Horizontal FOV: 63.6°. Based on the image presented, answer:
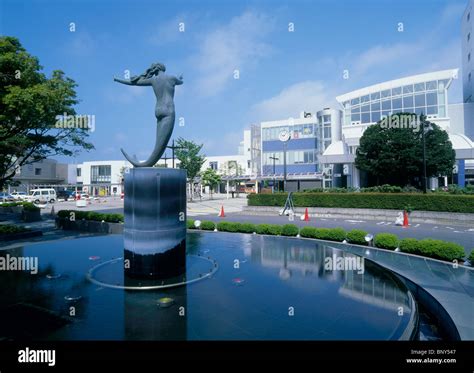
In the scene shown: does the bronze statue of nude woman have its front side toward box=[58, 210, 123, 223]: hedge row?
no

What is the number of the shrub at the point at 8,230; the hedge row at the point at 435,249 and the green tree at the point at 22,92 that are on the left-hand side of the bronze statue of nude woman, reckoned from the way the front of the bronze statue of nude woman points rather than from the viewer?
2

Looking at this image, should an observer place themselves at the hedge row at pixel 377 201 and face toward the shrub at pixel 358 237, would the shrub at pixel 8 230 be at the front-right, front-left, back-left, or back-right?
front-right

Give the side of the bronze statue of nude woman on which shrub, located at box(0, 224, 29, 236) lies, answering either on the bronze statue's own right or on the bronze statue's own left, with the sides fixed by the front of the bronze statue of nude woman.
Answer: on the bronze statue's own left

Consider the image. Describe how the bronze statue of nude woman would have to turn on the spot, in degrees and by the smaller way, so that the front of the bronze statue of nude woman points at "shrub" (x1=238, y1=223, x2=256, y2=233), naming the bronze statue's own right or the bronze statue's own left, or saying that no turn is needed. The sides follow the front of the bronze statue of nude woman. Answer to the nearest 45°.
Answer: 0° — it already faces it

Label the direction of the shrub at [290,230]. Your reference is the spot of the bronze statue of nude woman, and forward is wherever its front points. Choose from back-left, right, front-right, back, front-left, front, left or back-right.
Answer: front

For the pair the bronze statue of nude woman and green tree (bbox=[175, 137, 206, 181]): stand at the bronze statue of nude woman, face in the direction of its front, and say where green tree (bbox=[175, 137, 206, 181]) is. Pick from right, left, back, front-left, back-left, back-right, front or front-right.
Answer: front-left

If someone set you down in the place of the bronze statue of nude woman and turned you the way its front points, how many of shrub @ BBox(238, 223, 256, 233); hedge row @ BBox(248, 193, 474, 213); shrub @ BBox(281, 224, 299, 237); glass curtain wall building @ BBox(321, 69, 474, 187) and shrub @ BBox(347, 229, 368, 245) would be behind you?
0

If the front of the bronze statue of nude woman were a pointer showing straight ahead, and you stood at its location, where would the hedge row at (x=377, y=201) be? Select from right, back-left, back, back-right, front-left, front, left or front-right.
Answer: front

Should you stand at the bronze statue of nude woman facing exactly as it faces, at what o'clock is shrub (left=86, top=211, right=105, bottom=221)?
The shrub is roughly at 10 o'clock from the bronze statue of nude woman.

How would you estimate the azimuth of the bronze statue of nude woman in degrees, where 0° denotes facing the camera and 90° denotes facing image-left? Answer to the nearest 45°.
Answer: approximately 225°

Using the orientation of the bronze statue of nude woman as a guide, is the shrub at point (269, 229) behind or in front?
in front

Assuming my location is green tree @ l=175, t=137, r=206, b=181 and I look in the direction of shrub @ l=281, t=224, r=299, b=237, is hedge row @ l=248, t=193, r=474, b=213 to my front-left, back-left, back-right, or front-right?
front-left

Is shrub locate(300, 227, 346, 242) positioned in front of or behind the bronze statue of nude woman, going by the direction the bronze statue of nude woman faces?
in front

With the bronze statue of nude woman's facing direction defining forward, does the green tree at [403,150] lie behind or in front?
in front

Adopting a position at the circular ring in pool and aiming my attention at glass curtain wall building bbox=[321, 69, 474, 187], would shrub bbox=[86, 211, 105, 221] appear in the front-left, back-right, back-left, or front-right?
front-left
